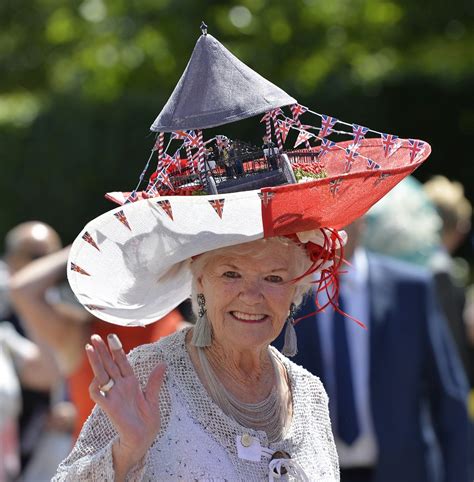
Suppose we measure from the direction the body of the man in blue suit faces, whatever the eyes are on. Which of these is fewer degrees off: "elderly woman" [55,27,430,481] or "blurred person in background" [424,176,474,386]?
the elderly woman

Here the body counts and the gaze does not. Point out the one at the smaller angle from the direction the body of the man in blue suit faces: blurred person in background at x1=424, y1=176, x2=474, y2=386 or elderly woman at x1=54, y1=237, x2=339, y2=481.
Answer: the elderly woman

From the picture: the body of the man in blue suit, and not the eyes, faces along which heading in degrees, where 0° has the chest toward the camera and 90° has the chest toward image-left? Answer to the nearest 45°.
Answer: approximately 45°

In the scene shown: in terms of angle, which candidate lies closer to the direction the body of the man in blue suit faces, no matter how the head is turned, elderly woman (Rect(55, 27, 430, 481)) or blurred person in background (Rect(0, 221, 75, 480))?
the elderly woman

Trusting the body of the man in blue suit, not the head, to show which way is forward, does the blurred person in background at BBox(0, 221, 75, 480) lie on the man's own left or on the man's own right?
on the man's own right
